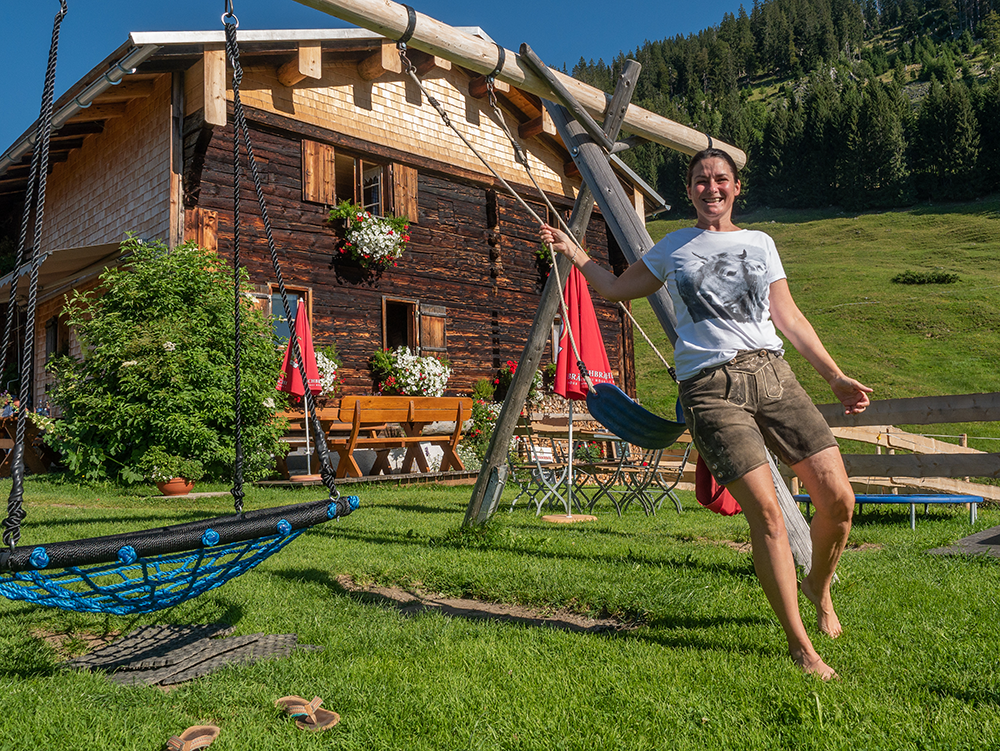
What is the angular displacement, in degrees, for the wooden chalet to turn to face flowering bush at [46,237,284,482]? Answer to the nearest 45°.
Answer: approximately 90° to its right

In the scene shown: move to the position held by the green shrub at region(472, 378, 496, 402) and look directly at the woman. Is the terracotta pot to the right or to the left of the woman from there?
right

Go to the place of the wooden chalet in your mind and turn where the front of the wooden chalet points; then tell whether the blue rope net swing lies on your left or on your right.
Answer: on your right

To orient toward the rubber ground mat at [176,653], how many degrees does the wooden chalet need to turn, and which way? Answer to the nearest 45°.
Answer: approximately 45° to its right

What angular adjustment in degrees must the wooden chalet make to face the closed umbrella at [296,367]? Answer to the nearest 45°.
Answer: approximately 45° to its right

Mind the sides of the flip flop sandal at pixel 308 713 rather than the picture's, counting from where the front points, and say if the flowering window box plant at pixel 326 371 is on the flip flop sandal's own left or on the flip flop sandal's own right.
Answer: on the flip flop sandal's own left
